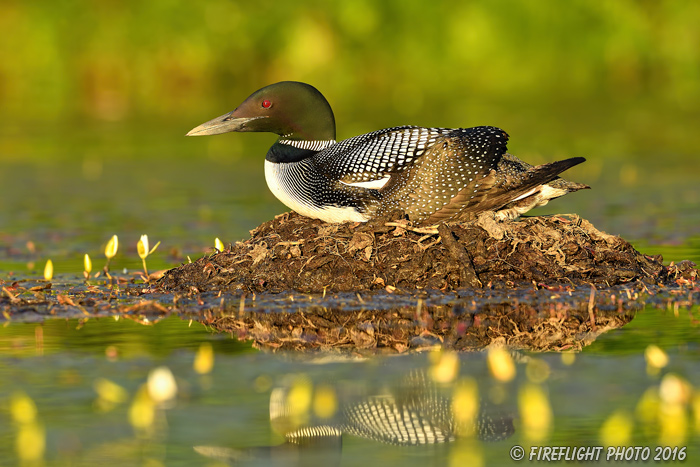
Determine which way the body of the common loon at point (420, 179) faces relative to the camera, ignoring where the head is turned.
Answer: to the viewer's left
